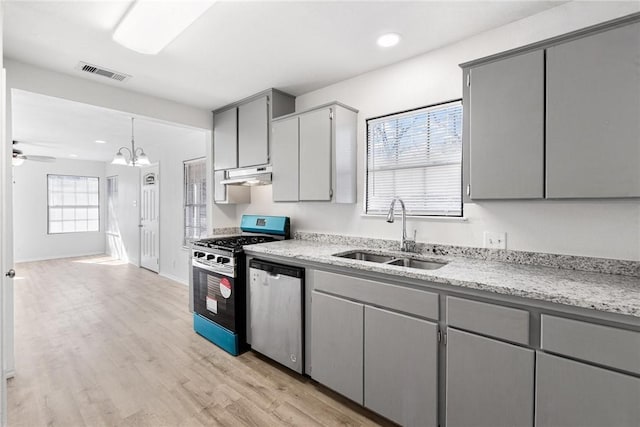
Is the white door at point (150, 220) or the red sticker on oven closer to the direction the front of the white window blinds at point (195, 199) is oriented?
the red sticker on oven

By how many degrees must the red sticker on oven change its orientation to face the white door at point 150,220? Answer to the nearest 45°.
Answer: approximately 135° to its right

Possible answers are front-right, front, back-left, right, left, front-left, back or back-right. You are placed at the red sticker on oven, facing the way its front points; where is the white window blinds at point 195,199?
back-right

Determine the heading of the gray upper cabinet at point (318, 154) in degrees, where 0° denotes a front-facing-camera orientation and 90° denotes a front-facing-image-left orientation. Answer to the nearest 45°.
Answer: approximately 45°

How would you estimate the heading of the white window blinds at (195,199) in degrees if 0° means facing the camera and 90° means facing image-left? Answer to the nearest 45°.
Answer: approximately 45°

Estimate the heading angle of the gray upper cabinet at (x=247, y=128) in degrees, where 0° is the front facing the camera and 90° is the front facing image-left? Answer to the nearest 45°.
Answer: approximately 45°

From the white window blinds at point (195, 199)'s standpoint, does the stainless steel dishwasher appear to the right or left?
on its left

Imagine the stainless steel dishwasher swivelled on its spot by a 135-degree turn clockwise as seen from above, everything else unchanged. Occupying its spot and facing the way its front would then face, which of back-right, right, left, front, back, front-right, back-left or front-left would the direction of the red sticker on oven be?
front-left

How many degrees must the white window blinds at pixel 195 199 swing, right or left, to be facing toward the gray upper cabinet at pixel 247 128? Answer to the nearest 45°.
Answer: approximately 45° to its left

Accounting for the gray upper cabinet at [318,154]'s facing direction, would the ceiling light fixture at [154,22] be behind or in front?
in front

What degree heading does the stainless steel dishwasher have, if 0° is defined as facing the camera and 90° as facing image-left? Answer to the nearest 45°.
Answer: approximately 45°

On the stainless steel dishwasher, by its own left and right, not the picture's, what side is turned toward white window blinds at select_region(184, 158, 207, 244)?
right
